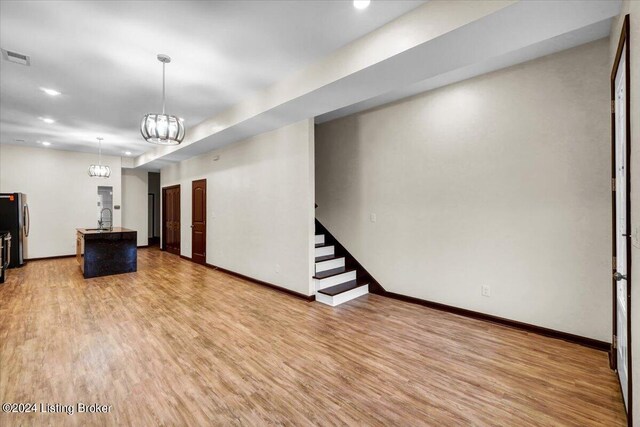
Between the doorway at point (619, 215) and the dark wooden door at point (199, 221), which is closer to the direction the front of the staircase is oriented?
the doorway

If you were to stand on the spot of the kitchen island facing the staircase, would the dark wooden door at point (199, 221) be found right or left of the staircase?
left

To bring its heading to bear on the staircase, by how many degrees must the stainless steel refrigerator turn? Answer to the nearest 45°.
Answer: approximately 45° to its right

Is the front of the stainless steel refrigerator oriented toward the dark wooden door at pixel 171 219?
yes

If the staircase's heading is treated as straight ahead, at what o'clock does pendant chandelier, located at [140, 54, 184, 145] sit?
The pendant chandelier is roughly at 3 o'clock from the staircase.

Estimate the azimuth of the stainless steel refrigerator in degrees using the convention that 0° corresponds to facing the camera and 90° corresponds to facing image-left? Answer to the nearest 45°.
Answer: approximately 270°

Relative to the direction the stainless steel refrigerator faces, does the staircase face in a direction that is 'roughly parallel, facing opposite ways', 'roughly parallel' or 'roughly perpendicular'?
roughly perpendicular

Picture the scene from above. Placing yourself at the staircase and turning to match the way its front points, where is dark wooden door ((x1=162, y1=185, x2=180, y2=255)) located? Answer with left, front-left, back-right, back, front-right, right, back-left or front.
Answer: back

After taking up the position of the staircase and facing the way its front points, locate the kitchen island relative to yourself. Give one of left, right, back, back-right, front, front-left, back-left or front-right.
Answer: back-right

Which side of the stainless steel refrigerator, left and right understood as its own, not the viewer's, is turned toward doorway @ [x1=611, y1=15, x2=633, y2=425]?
right

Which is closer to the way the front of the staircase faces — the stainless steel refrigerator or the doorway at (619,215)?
the doorway

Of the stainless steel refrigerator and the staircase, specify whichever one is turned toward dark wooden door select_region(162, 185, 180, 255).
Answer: the stainless steel refrigerator
